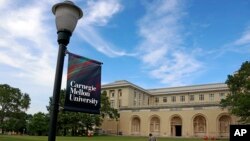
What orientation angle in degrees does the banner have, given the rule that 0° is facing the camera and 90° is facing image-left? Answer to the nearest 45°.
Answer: approximately 315°

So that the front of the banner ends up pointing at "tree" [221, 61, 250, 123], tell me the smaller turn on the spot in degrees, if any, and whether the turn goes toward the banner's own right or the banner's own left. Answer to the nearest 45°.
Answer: approximately 90° to the banner's own left
